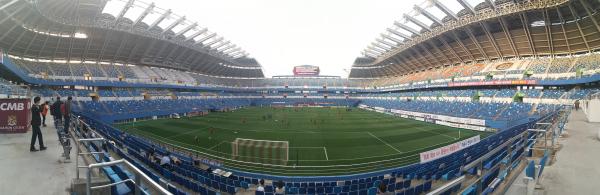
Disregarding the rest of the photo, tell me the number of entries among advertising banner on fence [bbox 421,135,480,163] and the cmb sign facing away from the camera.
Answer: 0

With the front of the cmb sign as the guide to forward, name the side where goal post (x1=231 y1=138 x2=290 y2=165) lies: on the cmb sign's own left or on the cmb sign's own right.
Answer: on the cmb sign's own left

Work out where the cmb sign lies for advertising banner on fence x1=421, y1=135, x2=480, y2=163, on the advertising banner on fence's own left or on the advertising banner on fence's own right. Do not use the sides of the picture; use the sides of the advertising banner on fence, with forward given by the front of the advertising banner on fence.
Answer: on the advertising banner on fence's own right

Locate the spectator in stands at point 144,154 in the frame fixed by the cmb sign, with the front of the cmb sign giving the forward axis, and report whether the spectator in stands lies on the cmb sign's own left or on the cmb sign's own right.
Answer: on the cmb sign's own left

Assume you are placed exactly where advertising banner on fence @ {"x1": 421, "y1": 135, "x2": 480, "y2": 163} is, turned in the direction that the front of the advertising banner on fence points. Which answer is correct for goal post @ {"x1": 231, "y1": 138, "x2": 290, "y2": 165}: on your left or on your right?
on your right

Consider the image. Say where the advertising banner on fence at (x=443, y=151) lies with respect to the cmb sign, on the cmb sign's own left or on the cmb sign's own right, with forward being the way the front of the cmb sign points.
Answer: on the cmb sign's own left

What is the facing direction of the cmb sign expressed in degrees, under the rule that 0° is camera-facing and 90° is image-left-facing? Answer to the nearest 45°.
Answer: approximately 0°
